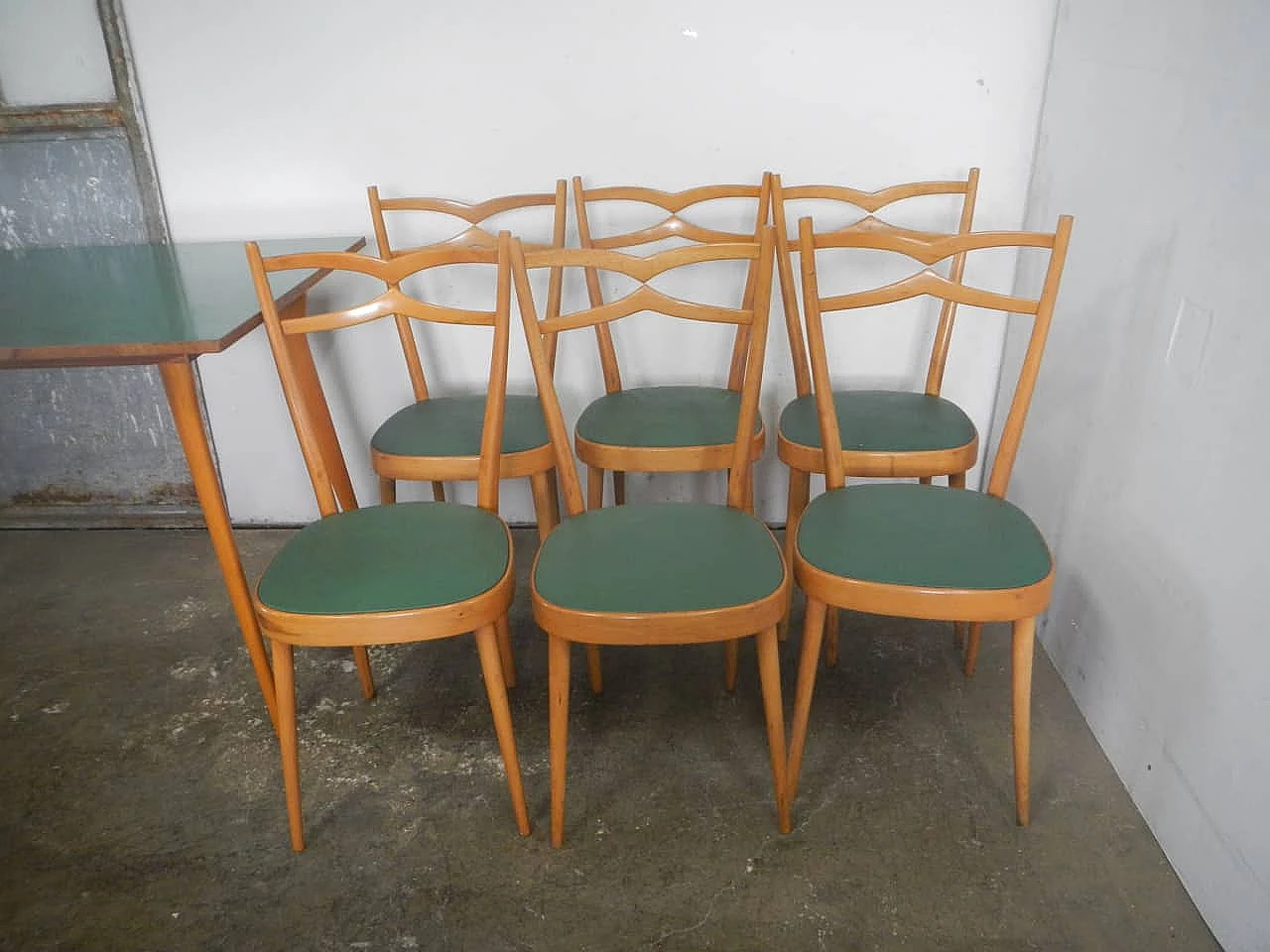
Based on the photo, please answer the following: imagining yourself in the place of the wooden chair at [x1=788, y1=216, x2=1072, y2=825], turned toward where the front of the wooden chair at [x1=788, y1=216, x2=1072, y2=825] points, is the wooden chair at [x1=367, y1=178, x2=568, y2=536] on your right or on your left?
on your right

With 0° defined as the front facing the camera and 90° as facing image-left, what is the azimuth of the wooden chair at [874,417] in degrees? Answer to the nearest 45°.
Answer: approximately 0°

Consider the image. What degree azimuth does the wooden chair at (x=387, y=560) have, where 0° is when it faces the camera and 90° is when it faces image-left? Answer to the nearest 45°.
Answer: approximately 0°

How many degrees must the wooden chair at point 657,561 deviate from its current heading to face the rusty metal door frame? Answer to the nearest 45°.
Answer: approximately 135° to its right

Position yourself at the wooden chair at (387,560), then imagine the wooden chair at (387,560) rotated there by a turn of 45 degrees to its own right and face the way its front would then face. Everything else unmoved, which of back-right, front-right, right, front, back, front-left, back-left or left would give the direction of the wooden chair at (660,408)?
back

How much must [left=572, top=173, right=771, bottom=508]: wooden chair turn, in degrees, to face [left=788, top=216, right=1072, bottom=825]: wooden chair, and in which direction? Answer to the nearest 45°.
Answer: approximately 45° to its left

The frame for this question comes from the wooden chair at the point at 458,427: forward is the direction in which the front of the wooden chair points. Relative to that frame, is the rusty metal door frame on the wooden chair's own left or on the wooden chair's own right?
on the wooden chair's own right
